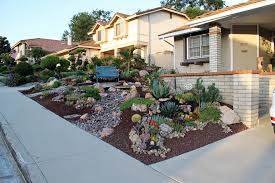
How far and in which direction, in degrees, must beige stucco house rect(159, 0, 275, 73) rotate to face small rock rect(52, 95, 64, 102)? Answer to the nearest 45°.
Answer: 0° — it already faces it

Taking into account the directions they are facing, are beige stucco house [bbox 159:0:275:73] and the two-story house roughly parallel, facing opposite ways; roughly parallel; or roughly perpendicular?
roughly parallel

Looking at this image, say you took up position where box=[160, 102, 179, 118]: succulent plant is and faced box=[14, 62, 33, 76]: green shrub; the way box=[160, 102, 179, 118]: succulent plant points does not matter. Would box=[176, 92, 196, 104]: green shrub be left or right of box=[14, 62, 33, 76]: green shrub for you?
right

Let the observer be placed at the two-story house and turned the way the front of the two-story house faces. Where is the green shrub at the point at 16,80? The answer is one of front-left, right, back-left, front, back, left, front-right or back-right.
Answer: front

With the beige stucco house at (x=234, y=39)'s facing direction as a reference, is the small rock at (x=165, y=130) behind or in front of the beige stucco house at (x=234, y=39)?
in front

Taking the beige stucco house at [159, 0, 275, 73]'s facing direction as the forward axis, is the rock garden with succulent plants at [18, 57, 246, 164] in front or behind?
in front

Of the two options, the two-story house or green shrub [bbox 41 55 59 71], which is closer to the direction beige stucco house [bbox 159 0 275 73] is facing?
the green shrub

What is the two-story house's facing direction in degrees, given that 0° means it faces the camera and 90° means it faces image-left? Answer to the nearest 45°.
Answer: approximately 45°

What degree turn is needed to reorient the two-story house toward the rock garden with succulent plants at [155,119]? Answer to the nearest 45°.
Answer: approximately 45° to its left

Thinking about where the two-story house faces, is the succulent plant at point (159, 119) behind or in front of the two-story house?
in front

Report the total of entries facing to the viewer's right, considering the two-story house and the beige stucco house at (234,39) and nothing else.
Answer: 0

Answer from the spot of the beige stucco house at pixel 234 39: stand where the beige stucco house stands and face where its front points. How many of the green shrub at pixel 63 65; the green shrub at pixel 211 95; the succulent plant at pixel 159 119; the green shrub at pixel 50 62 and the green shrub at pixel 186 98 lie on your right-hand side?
2

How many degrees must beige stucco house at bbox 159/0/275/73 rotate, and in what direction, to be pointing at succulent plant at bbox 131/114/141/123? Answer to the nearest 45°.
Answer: approximately 45° to its left

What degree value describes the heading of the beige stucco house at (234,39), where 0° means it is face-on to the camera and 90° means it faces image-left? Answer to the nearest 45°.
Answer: approximately 45°

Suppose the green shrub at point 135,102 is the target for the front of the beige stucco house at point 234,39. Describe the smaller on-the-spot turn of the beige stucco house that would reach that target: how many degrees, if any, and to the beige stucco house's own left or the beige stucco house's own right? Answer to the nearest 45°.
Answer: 0° — it already faces it

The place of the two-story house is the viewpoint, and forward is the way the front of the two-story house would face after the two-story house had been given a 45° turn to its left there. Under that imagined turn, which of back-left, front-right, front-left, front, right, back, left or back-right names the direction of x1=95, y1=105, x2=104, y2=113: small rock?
front

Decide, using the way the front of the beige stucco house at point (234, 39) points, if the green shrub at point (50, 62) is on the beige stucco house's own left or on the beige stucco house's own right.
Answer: on the beige stucco house's own right

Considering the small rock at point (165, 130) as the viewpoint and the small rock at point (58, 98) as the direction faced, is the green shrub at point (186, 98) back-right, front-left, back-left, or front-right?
front-right
